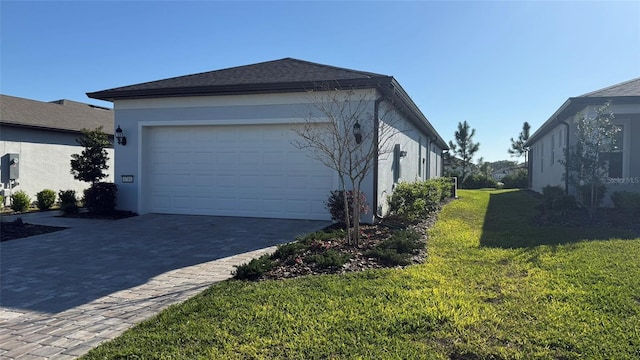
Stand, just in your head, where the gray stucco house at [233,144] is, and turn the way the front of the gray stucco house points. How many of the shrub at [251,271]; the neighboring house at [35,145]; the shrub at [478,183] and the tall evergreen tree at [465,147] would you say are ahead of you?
1

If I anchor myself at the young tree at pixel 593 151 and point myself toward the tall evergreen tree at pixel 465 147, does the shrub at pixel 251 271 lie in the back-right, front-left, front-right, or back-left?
back-left

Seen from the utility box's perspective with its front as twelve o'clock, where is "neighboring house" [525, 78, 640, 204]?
The neighboring house is roughly at 12 o'clock from the utility box.

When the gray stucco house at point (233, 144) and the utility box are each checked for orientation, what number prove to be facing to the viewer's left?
0

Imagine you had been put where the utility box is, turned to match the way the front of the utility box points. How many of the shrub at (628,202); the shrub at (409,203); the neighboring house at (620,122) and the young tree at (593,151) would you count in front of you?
4

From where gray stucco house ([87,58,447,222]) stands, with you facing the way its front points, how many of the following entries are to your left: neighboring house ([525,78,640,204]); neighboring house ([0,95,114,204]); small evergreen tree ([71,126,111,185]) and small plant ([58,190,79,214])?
1

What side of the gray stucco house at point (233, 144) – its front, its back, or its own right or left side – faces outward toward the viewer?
front

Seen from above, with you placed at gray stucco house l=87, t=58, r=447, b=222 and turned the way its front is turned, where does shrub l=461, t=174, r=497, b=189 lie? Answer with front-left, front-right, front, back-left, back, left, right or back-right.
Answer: back-left

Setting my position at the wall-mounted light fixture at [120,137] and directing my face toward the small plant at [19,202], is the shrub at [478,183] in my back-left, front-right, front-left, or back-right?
back-right

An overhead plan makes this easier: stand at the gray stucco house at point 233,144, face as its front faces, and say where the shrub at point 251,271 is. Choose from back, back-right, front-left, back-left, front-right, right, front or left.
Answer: front

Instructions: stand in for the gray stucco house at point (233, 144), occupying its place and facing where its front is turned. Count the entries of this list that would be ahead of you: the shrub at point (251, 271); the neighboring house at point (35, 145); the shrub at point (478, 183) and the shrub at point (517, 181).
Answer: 1
